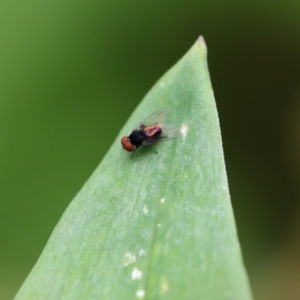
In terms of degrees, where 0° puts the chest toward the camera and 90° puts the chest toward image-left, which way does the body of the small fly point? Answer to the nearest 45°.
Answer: approximately 45°
